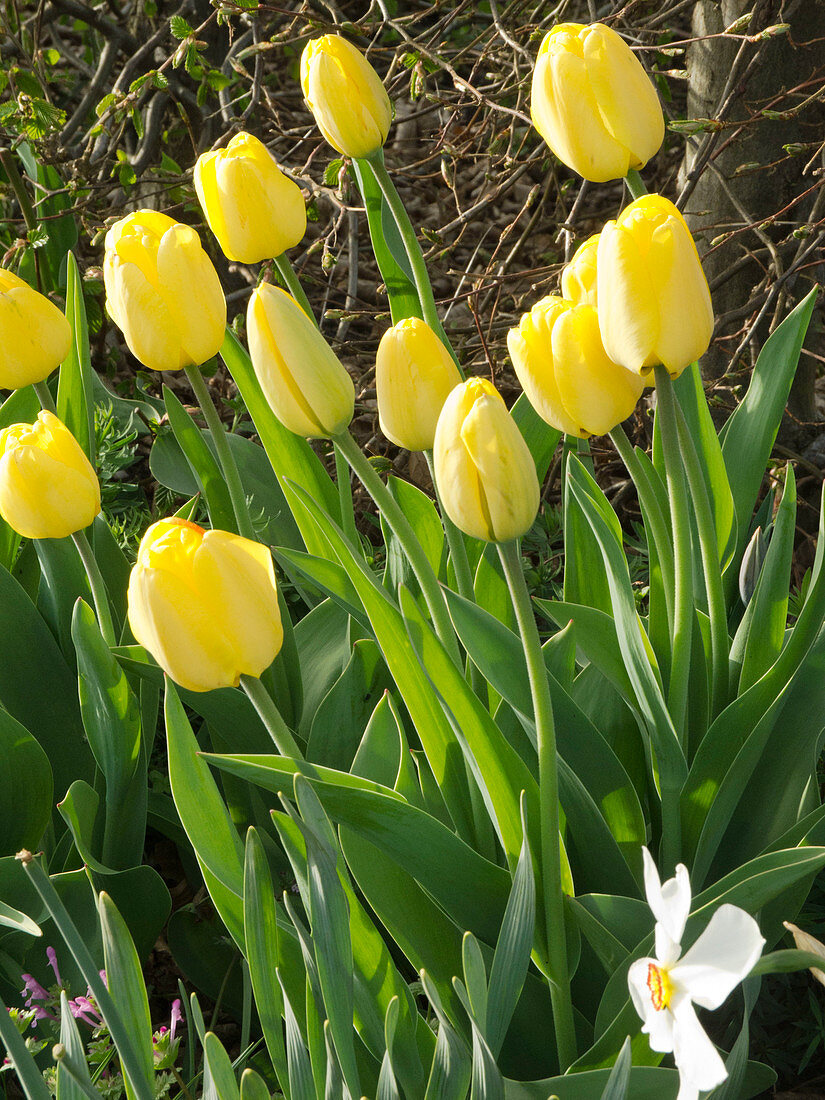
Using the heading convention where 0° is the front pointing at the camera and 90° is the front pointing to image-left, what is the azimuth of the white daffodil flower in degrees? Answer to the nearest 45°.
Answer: approximately 45°
